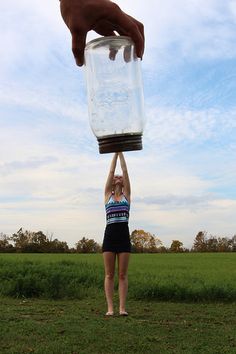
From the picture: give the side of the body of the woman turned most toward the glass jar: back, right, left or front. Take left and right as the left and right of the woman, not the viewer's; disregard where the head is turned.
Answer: front

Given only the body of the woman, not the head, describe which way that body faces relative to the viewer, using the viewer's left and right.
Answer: facing the viewer
